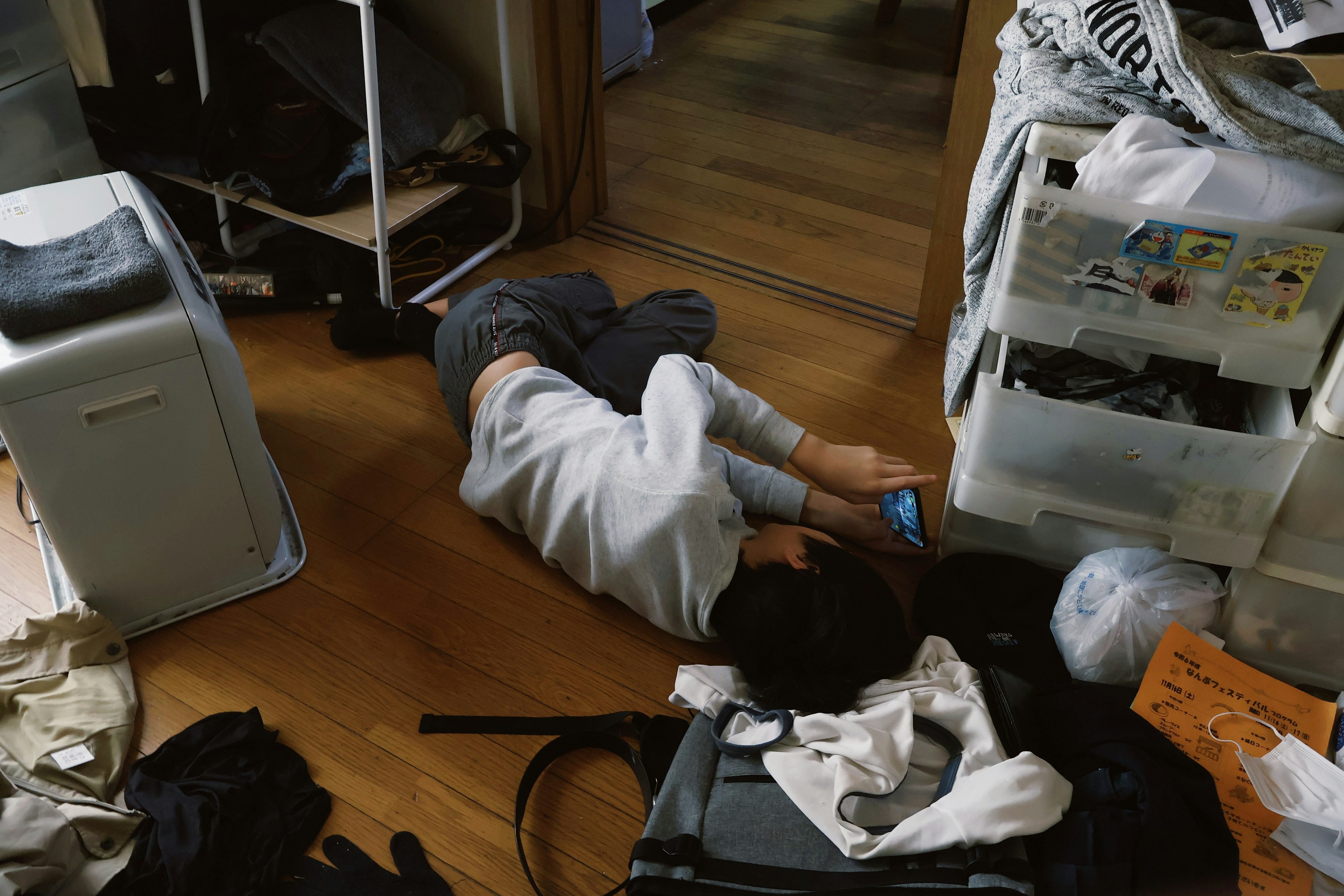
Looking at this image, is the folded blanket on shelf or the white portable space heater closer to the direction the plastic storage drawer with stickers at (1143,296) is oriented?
the white portable space heater

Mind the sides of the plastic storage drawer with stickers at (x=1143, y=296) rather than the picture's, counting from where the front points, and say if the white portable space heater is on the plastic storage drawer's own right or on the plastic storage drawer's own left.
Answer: on the plastic storage drawer's own right
